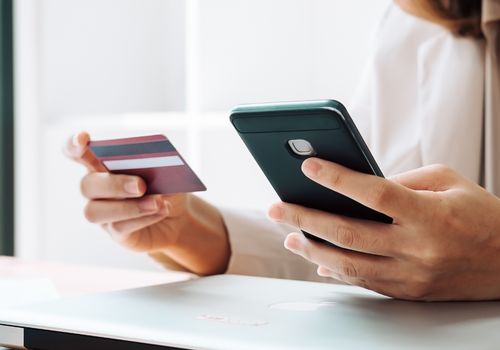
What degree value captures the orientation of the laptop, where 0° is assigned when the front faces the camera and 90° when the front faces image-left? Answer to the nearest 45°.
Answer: approximately 225°

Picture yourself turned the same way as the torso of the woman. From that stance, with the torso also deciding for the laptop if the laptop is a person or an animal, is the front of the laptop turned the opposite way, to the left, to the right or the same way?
the opposite way

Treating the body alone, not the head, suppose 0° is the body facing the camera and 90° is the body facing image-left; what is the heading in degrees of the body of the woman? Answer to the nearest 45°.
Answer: approximately 45°
